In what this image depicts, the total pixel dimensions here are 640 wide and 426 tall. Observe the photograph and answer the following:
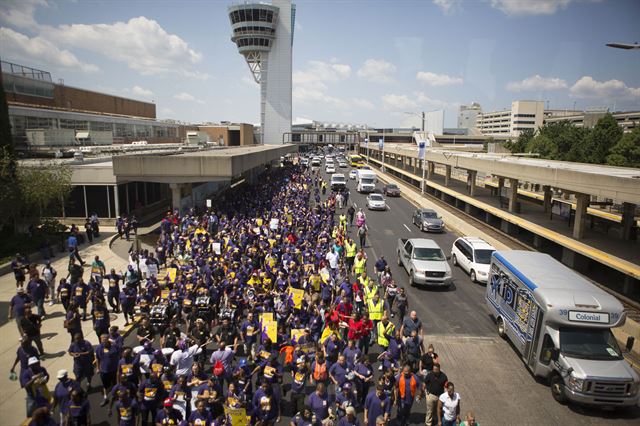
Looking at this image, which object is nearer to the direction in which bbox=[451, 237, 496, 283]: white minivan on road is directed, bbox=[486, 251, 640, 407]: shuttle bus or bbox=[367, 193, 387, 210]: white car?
the shuttle bus

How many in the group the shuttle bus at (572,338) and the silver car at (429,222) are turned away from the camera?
0

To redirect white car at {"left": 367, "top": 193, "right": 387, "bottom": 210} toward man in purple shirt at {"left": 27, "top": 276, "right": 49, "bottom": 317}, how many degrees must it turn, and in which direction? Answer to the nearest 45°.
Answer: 0° — it already faces them

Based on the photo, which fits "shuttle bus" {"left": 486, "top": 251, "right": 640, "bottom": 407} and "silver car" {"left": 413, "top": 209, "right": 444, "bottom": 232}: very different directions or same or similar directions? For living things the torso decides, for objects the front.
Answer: same or similar directions

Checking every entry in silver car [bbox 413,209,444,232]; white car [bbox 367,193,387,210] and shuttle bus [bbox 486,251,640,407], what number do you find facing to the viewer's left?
0

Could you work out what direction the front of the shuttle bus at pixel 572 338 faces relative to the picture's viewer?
facing the viewer and to the right of the viewer

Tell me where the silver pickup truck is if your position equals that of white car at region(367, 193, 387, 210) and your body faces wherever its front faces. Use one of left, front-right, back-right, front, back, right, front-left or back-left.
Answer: front

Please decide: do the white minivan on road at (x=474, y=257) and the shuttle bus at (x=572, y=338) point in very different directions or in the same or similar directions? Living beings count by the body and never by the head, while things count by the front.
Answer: same or similar directions

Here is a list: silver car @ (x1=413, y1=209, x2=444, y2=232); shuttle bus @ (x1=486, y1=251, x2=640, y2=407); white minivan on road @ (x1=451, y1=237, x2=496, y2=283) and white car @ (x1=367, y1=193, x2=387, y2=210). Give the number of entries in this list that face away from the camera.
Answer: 0

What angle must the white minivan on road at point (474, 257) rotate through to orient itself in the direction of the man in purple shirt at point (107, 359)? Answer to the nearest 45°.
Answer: approximately 90° to its right

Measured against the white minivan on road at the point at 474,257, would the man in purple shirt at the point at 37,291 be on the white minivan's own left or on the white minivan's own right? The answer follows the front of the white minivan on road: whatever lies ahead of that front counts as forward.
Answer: on the white minivan's own right

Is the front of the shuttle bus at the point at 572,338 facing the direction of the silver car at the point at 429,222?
no

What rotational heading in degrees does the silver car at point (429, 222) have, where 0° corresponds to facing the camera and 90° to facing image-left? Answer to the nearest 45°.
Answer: approximately 315°

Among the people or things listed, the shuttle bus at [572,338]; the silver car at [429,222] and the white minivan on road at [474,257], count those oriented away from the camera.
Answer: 0

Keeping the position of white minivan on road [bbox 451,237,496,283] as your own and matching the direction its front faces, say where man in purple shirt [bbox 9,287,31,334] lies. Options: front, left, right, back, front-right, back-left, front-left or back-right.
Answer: right

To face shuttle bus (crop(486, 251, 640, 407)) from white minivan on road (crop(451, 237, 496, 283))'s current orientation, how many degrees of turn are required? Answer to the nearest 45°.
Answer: approximately 45° to its right

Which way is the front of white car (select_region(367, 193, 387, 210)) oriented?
toward the camera

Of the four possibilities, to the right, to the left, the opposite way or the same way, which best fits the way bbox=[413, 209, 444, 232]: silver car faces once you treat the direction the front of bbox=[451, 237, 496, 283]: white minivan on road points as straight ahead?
the same way

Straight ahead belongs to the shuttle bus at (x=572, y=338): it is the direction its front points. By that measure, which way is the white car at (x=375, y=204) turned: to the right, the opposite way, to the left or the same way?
the same way

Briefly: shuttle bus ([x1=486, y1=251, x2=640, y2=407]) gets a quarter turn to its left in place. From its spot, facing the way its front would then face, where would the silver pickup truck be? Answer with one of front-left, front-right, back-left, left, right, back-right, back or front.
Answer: left
